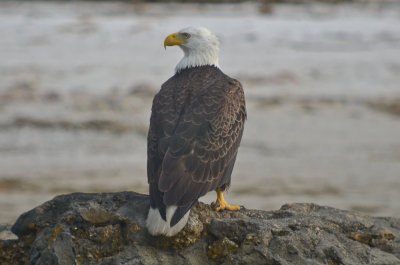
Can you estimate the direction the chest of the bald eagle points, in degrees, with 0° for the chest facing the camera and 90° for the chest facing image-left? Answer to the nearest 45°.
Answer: approximately 225°
